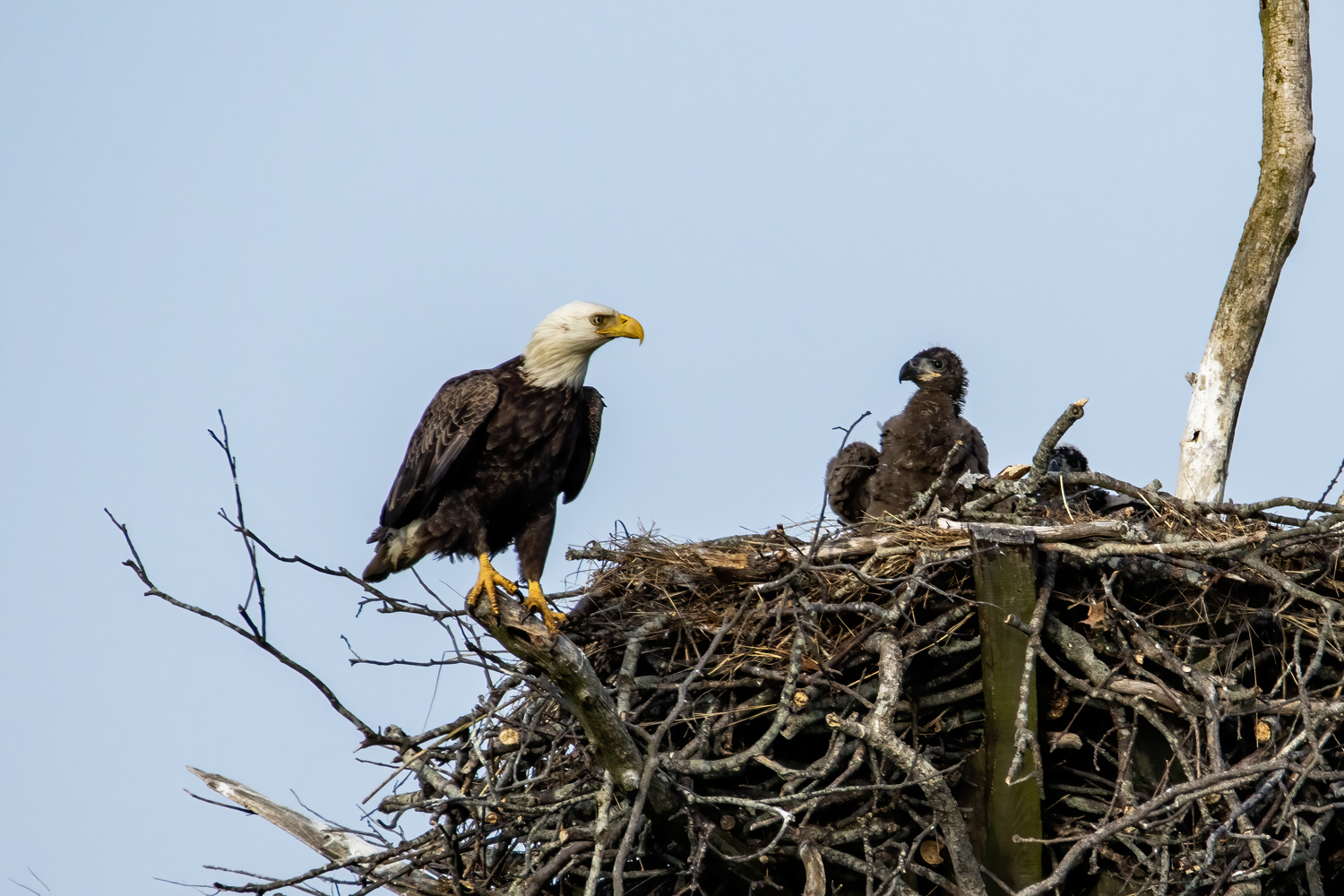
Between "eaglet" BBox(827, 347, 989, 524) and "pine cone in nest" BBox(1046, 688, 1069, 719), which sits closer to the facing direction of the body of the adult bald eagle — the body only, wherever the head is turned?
the pine cone in nest

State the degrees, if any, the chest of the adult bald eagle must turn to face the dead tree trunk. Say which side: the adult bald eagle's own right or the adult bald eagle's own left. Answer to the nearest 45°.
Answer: approximately 45° to the adult bald eagle's own left

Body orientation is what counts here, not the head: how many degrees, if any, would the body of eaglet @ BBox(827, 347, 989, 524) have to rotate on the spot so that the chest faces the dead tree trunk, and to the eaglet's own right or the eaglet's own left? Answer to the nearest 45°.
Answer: approximately 135° to the eaglet's own left

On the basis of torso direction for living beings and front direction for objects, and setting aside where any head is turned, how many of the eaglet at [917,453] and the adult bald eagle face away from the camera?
0

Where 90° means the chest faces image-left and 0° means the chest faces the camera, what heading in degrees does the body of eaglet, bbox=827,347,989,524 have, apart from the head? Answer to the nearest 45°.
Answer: approximately 45°

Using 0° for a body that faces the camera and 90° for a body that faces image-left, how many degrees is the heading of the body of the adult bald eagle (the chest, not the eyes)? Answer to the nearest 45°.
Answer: approximately 315°

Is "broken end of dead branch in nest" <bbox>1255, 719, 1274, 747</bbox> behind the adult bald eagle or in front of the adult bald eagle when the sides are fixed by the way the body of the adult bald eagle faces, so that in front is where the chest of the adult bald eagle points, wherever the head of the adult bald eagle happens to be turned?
in front

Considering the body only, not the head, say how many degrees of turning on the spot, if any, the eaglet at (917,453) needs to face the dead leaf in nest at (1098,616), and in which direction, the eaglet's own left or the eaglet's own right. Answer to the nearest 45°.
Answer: approximately 45° to the eaglet's own left
